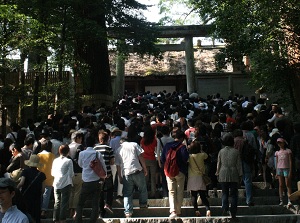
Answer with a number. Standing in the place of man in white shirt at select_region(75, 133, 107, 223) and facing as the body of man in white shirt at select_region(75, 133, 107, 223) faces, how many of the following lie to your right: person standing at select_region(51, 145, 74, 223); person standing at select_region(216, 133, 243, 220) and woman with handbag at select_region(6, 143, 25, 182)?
1

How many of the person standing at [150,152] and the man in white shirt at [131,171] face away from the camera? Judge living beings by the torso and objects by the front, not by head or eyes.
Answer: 2

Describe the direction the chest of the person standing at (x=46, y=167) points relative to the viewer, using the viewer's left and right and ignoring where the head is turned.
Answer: facing away from the viewer and to the left of the viewer

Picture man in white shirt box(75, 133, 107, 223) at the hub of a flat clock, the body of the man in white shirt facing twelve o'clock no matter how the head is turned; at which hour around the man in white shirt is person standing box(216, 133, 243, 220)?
The person standing is roughly at 3 o'clock from the man in white shirt.

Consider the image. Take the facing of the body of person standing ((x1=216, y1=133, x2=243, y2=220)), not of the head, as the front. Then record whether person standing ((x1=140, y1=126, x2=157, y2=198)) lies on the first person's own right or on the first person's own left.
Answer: on the first person's own left

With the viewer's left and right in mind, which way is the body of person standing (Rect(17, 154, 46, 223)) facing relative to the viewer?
facing away from the viewer

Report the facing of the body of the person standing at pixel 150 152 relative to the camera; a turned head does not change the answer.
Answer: away from the camera

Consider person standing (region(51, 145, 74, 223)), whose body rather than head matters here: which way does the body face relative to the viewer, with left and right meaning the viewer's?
facing away from the viewer

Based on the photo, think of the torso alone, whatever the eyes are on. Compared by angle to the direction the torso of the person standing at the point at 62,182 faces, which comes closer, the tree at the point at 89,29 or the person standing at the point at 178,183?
the tree

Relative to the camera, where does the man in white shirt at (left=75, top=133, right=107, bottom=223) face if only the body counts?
away from the camera

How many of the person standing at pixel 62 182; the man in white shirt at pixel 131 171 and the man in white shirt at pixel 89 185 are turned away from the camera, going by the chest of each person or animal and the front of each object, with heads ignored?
3

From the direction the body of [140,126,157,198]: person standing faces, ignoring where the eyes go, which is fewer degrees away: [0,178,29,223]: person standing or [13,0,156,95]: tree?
the tree

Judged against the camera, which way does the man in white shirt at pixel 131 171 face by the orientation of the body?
away from the camera
